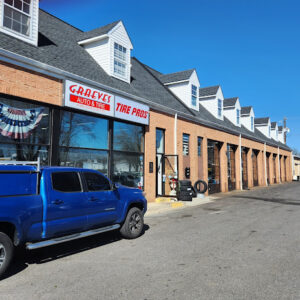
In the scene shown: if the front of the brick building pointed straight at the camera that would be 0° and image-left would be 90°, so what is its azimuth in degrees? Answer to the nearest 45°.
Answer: approximately 315°

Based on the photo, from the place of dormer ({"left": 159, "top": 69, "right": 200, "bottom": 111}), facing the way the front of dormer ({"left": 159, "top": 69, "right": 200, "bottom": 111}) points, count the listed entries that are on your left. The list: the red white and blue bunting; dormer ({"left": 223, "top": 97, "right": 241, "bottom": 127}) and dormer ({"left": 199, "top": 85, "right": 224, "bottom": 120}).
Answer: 2

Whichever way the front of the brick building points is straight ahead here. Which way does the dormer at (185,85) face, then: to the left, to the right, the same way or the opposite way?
the same way

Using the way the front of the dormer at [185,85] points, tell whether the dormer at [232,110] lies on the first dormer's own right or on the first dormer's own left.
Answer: on the first dormer's own left

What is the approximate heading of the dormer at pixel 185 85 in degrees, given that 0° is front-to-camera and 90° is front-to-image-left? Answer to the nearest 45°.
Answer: approximately 315°

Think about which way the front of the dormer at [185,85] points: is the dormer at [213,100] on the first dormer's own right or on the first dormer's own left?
on the first dormer's own left
